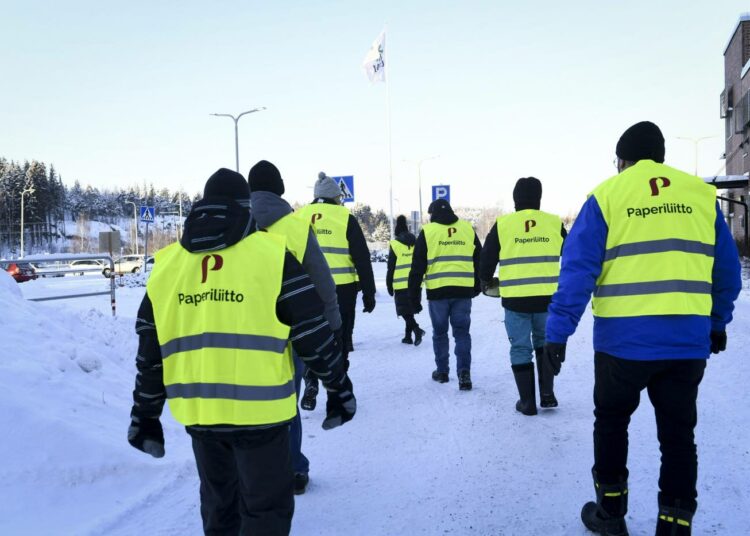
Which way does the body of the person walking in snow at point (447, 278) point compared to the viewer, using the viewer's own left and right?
facing away from the viewer

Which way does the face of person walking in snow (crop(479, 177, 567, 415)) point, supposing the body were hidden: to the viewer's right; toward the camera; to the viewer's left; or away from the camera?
away from the camera

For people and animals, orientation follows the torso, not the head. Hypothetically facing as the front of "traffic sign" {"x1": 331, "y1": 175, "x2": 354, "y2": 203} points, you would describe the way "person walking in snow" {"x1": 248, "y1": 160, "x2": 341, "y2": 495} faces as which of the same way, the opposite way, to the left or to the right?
the opposite way

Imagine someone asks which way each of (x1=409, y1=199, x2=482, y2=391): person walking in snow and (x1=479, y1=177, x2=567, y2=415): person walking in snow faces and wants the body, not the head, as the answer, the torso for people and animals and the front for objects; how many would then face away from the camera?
2

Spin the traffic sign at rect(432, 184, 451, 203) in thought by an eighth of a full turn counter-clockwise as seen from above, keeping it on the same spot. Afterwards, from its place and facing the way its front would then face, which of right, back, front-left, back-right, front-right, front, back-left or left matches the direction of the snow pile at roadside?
front-right

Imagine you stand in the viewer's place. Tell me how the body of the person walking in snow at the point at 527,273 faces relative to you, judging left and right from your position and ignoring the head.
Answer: facing away from the viewer

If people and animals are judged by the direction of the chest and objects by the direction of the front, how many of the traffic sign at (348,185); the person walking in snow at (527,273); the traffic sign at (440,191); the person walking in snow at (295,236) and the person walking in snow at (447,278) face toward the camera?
2

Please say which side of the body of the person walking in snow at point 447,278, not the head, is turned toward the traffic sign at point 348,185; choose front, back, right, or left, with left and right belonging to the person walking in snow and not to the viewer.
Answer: front

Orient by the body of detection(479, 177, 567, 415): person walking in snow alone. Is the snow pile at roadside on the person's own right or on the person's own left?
on the person's own left

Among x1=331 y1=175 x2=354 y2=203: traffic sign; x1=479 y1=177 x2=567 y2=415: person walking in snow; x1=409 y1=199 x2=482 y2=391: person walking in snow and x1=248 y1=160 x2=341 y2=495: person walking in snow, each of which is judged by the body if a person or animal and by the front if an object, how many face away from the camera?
3

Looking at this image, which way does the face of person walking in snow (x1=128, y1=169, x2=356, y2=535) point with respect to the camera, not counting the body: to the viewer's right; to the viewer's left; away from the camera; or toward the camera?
away from the camera

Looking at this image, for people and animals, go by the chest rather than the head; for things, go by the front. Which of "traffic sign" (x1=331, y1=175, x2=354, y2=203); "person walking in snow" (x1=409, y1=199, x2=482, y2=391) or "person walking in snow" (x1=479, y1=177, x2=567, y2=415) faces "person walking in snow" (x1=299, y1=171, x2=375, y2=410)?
the traffic sign

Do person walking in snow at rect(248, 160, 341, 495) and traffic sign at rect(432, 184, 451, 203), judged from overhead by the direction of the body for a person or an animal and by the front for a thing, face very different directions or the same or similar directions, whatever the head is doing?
very different directions

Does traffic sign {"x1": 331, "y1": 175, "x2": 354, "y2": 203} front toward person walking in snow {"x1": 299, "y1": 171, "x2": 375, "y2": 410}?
yes

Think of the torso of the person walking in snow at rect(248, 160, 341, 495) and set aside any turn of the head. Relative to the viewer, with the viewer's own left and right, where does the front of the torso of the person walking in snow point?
facing away from the viewer

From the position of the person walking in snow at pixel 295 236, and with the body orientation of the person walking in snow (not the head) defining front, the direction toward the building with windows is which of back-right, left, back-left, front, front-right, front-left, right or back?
front-right
